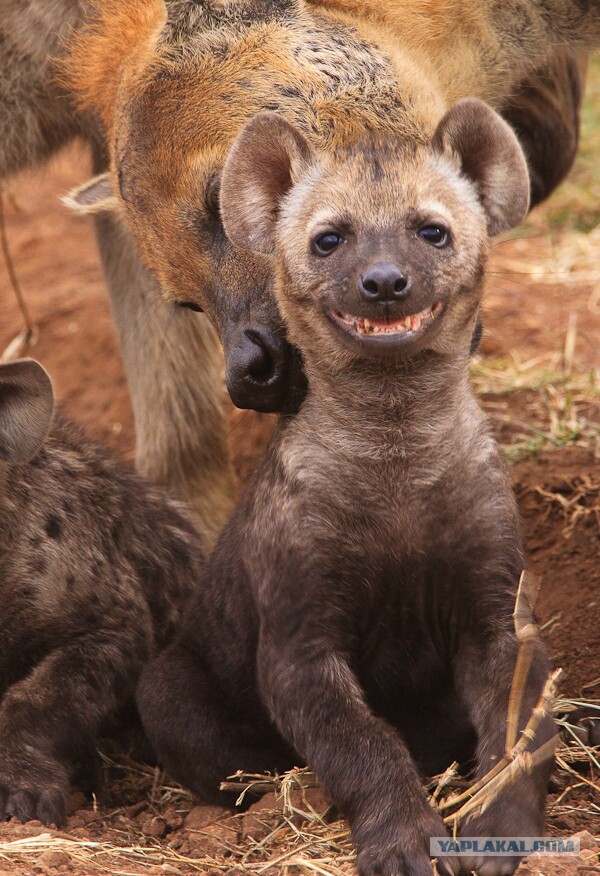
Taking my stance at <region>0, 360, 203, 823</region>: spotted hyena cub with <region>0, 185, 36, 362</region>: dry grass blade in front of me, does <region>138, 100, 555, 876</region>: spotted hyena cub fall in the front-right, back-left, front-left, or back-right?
back-right

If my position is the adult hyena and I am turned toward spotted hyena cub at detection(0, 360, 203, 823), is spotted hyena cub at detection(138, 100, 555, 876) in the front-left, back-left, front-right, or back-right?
front-left

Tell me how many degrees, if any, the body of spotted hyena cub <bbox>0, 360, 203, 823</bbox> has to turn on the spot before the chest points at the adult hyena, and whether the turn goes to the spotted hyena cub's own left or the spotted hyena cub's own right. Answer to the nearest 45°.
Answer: approximately 135° to the spotted hyena cub's own right

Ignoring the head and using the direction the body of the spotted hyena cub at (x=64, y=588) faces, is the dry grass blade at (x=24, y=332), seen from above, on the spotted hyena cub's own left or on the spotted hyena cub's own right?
on the spotted hyena cub's own right

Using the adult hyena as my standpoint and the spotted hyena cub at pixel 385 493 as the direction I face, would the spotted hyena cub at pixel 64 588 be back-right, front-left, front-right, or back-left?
front-right
